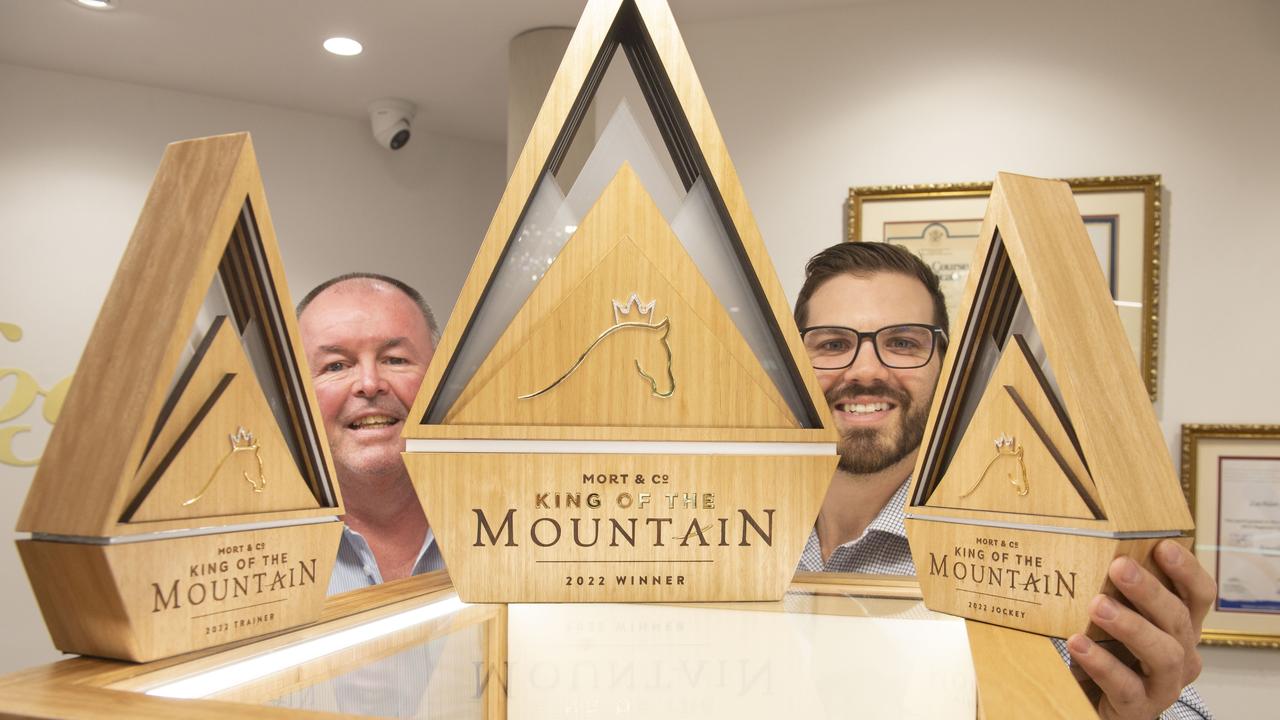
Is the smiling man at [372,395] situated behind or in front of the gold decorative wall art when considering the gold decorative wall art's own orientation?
in front

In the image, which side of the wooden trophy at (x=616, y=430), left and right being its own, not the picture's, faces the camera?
front

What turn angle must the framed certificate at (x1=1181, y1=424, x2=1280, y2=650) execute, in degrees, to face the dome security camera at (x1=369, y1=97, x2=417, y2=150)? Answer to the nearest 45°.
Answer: approximately 90° to its right

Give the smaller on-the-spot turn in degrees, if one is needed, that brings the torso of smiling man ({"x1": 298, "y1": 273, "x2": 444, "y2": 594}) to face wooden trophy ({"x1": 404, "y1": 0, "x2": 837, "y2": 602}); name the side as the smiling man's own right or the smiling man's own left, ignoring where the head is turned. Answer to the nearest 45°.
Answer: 0° — they already face it

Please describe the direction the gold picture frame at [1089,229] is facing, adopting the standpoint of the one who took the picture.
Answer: facing the viewer

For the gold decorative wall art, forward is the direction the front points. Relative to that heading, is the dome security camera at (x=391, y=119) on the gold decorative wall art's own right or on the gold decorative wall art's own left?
on the gold decorative wall art's own left

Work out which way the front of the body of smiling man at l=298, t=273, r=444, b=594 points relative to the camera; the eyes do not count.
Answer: toward the camera
